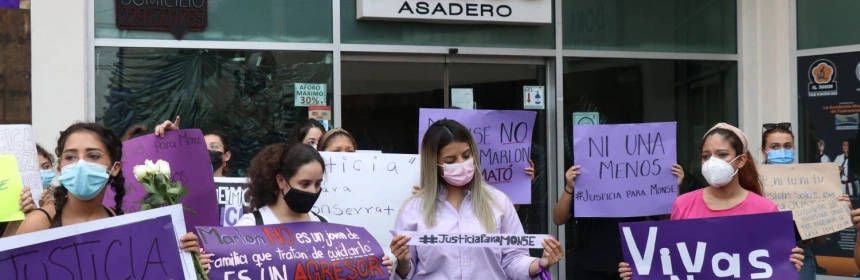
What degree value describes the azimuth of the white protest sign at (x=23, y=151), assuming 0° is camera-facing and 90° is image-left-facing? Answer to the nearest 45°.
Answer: approximately 0°

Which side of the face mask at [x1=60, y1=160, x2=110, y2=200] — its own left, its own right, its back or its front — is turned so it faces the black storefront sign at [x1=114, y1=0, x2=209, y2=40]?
back

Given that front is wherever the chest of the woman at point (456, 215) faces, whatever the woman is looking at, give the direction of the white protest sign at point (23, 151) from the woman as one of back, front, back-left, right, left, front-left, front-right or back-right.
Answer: right

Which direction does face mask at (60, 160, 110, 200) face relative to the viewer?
toward the camera

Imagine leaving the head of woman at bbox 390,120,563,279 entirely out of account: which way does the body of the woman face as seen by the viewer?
toward the camera

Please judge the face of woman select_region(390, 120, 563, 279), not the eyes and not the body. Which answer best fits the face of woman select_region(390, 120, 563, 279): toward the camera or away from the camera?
toward the camera

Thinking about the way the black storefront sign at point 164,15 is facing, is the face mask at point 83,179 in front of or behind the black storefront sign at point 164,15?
in front

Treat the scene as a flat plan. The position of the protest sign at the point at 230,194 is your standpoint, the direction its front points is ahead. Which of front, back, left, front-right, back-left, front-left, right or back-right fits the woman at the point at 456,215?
front-left

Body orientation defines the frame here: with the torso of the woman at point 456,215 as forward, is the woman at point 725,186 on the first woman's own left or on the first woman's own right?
on the first woman's own left

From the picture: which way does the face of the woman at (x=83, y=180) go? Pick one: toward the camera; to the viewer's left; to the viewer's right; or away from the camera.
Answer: toward the camera

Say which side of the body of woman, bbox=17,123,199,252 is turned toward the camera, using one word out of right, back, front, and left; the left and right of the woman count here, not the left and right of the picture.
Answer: front

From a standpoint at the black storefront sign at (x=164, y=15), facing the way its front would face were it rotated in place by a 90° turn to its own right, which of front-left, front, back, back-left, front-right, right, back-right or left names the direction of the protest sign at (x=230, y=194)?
left

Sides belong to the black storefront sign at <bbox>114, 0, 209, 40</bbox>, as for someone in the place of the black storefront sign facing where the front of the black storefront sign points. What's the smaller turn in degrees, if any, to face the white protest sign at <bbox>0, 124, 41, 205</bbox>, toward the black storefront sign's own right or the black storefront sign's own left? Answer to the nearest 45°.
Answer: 0° — it already faces it

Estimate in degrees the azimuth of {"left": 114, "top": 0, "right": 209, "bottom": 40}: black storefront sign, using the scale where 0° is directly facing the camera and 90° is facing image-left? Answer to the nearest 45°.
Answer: approximately 0°
